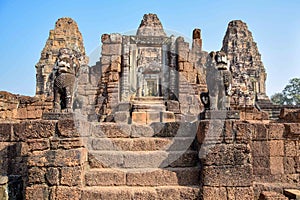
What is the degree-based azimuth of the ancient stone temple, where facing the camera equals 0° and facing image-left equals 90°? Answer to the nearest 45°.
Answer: approximately 0°
